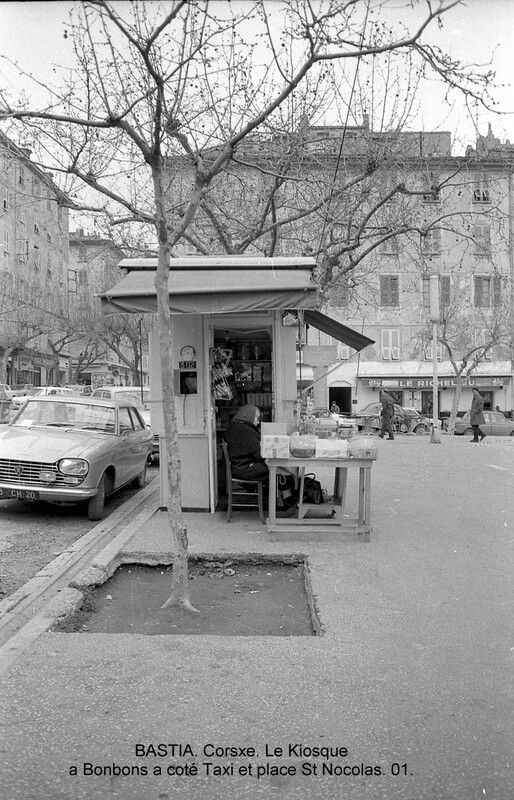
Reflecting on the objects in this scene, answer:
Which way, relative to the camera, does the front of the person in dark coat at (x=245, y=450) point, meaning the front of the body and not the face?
to the viewer's right

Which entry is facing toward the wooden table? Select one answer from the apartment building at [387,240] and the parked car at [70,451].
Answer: the apartment building

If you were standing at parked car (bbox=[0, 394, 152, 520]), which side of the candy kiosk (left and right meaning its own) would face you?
right

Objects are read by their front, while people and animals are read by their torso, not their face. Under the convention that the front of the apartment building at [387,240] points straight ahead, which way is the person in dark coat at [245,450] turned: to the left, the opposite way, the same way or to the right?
to the left

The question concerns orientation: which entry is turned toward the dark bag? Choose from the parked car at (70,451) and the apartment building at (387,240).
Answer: the apartment building

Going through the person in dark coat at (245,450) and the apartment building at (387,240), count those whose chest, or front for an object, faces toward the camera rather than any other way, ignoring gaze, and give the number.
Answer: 1

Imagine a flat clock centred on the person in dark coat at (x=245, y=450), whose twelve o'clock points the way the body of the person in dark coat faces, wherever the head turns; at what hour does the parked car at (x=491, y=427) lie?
The parked car is roughly at 10 o'clock from the person in dark coat.

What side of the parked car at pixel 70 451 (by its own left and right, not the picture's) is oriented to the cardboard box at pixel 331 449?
left
